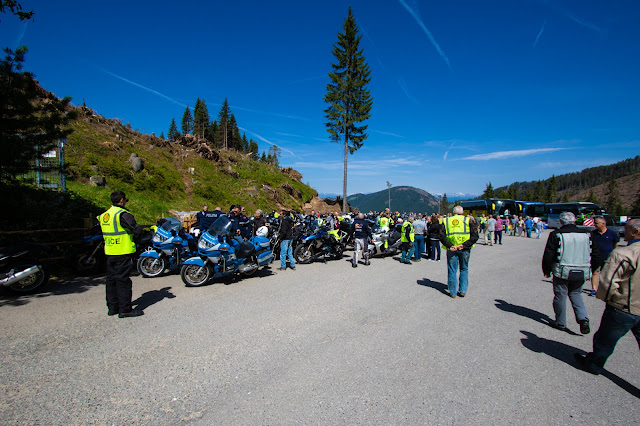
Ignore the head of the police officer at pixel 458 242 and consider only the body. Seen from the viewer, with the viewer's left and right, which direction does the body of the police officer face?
facing away from the viewer

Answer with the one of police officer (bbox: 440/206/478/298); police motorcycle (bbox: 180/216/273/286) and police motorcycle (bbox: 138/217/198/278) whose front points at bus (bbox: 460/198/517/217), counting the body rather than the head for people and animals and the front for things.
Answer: the police officer

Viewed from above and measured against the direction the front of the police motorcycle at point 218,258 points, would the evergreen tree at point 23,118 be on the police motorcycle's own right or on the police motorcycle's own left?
on the police motorcycle's own right

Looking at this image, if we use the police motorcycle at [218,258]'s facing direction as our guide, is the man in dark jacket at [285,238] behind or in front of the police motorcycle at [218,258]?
behind

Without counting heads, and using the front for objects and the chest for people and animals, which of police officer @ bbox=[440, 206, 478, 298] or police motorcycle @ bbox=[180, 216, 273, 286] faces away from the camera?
the police officer

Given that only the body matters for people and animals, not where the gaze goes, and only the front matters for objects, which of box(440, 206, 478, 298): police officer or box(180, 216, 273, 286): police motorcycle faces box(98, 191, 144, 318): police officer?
the police motorcycle

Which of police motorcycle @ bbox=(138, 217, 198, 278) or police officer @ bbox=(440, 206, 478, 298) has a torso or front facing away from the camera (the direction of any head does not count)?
the police officer

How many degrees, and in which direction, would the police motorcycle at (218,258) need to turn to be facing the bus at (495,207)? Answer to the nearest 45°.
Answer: approximately 180°

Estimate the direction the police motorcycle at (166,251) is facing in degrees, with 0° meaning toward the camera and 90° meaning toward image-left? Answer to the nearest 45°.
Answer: approximately 45°
